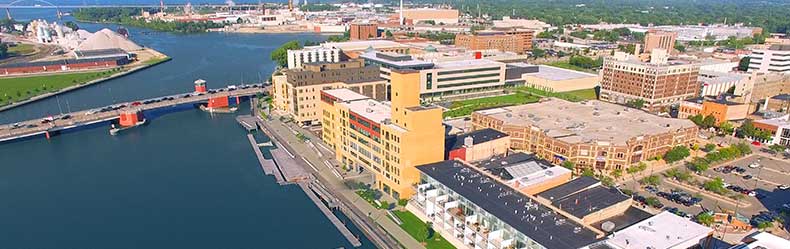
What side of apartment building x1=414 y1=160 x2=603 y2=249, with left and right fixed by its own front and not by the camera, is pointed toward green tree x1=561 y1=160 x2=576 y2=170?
back

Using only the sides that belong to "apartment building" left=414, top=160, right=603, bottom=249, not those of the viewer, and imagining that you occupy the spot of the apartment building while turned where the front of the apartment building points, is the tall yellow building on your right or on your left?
on your right

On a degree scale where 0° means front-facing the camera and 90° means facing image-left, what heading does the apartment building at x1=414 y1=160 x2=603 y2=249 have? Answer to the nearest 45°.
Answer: approximately 45°

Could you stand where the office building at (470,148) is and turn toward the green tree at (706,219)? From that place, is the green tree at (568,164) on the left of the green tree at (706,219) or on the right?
left

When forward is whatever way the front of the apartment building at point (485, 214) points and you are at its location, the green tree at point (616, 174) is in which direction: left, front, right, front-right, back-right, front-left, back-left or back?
back

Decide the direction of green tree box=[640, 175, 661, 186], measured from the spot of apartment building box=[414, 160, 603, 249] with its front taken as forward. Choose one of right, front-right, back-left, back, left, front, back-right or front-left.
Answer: back

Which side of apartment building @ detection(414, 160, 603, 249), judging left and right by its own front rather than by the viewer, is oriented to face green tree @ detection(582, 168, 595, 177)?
back

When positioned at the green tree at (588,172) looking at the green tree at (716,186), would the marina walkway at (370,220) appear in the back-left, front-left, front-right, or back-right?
back-right
